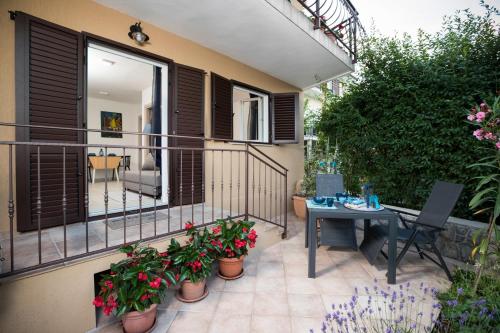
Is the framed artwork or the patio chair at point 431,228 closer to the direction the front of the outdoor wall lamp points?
the patio chair

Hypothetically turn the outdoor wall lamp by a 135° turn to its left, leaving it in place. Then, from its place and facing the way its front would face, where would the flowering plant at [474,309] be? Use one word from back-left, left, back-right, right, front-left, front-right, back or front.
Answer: back-right

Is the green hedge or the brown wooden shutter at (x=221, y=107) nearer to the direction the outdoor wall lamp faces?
the green hedge

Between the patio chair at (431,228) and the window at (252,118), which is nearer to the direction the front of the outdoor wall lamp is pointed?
the patio chair

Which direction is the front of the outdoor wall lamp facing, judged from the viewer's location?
facing the viewer and to the right of the viewer

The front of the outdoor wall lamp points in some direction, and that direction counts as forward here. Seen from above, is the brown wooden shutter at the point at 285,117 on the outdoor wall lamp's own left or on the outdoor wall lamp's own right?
on the outdoor wall lamp's own left

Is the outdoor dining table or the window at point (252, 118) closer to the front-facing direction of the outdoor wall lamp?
the outdoor dining table

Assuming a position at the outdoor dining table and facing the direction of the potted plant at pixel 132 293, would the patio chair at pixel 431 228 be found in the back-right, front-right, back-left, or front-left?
back-left

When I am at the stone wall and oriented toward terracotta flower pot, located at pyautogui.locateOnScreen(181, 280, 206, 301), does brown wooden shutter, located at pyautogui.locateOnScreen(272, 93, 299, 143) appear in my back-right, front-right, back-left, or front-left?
front-right

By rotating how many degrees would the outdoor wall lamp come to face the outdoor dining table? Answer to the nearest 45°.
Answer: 0° — it already faces it
